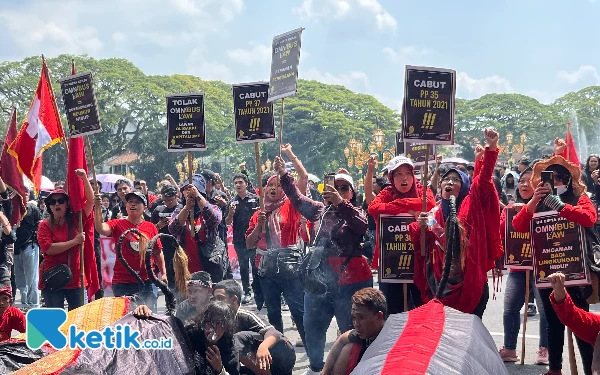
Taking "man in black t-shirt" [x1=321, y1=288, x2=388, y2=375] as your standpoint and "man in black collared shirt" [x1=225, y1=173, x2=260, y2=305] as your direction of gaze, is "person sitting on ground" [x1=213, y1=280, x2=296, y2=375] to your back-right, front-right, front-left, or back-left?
front-left

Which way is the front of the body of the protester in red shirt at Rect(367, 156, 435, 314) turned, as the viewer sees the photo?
toward the camera

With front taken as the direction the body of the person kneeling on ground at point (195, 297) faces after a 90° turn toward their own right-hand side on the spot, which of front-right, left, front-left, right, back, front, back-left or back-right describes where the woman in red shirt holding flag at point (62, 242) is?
front

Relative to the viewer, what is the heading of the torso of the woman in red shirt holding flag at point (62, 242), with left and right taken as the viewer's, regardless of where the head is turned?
facing the viewer

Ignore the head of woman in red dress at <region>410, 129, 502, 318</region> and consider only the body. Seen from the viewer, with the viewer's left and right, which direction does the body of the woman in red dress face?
facing the viewer and to the left of the viewer

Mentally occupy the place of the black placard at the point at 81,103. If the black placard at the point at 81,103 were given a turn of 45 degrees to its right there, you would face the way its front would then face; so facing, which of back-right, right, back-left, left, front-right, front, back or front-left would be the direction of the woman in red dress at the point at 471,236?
left

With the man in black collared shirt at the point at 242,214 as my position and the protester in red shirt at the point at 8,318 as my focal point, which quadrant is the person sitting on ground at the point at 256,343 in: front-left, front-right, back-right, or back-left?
front-left

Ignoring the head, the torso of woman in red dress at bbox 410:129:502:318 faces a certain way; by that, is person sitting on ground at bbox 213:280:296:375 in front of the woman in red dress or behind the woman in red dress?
in front

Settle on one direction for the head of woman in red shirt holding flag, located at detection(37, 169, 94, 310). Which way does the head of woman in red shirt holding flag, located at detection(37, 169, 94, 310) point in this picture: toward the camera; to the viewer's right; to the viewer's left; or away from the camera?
toward the camera

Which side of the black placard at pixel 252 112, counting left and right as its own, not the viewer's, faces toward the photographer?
front

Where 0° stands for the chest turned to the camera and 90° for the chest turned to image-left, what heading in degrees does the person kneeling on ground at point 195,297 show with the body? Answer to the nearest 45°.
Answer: approximately 45°

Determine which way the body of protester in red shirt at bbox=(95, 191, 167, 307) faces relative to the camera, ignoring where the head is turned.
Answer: toward the camera

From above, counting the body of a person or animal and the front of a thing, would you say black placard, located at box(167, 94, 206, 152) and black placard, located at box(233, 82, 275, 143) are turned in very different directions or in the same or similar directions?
same or similar directions

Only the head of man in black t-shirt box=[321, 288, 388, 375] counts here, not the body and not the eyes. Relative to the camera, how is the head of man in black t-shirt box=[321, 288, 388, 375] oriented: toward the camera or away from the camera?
toward the camera
